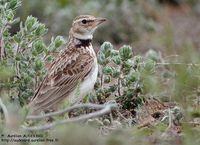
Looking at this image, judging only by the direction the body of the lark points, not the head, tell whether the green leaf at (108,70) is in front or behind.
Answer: in front

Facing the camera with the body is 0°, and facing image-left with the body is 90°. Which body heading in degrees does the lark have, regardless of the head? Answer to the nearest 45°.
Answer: approximately 270°

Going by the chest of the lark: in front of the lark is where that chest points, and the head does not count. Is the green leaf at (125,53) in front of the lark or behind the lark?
in front
